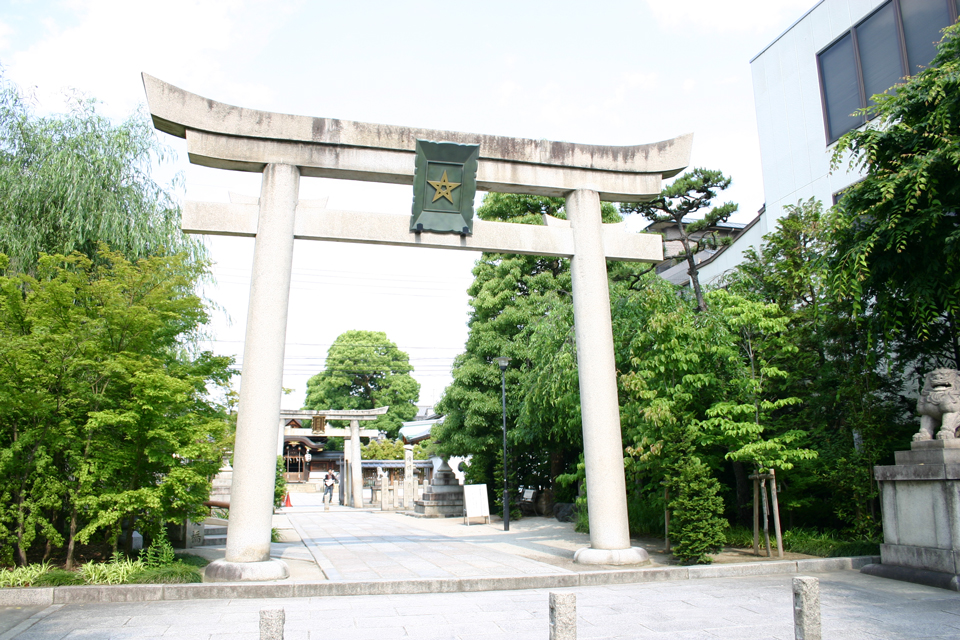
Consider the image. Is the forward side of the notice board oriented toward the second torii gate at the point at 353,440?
no

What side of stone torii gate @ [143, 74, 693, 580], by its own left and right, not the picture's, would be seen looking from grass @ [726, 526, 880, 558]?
left

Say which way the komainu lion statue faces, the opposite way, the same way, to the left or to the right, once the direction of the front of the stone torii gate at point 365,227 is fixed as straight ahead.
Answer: to the right

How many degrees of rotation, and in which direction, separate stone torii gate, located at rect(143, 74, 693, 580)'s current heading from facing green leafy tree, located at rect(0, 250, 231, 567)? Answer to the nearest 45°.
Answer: approximately 90° to its right

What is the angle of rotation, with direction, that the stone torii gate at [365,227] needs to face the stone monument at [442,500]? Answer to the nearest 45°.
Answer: approximately 180°

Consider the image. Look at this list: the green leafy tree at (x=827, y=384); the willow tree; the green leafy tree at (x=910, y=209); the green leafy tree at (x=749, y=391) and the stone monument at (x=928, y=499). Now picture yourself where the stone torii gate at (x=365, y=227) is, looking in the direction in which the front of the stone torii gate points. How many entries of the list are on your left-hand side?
4

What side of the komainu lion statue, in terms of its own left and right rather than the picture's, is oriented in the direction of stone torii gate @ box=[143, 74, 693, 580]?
front

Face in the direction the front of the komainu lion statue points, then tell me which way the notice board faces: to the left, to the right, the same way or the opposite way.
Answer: to the left

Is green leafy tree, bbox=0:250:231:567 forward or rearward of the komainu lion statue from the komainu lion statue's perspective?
forward

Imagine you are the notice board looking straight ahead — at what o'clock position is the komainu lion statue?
The komainu lion statue is roughly at 11 o'clock from the notice board.

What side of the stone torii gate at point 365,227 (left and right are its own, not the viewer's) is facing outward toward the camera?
front

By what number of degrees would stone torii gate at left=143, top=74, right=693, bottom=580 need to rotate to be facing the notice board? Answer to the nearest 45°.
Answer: approximately 180°

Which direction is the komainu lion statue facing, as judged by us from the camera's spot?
facing the viewer and to the left of the viewer

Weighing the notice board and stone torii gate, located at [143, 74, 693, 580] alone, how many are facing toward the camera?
2

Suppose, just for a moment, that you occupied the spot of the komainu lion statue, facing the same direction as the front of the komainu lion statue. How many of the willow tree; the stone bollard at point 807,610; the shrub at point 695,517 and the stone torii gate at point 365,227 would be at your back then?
0

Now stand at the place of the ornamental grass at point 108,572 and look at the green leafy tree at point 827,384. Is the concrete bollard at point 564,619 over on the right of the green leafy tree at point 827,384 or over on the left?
right

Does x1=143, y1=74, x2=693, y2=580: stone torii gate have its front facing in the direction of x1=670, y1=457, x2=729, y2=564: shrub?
no

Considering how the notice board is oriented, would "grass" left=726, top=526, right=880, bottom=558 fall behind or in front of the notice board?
in front
